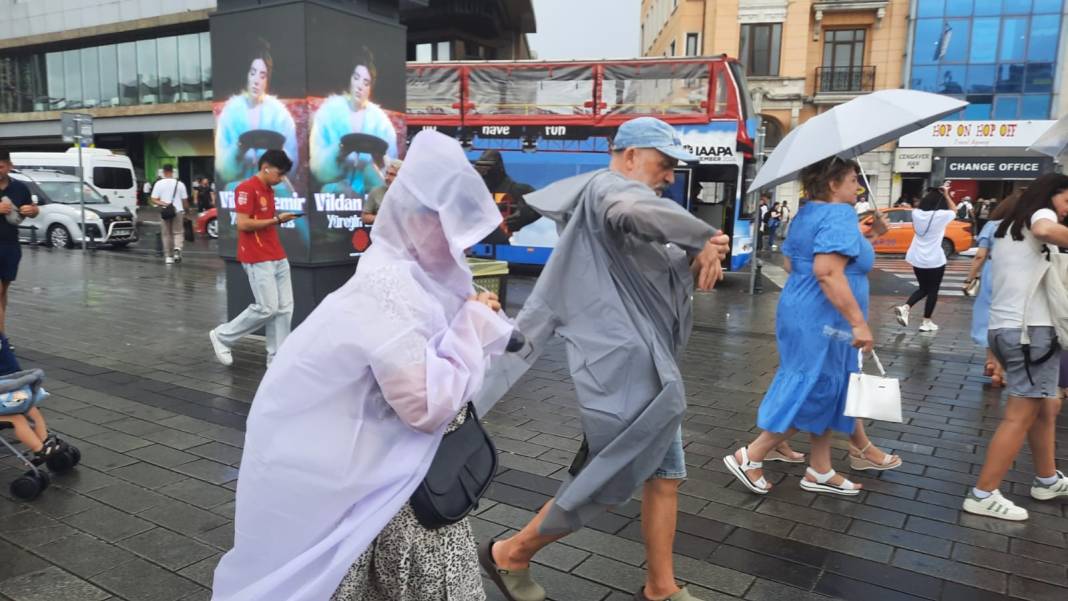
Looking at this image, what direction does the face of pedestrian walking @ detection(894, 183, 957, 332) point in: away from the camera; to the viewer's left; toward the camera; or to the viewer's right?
away from the camera

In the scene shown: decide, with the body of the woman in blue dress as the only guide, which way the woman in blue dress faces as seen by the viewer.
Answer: to the viewer's right

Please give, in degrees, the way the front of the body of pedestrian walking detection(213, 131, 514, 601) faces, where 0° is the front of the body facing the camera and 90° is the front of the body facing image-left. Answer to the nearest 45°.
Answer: approximately 270°

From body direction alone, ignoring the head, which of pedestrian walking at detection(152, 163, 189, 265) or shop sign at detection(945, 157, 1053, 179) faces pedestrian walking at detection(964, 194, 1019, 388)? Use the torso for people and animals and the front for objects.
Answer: the shop sign

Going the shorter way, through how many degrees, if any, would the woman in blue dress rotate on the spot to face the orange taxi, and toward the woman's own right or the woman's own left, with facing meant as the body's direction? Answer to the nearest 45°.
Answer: approximately 90° to the woman's own left

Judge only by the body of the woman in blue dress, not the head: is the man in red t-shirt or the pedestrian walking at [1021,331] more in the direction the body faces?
the pedestrian walking
